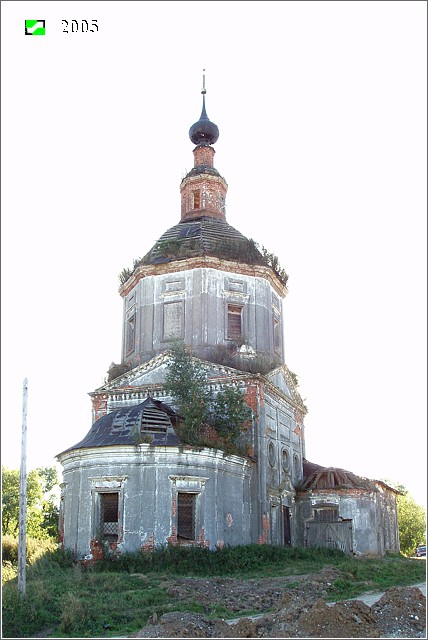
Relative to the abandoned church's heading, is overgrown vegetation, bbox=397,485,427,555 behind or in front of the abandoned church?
in front

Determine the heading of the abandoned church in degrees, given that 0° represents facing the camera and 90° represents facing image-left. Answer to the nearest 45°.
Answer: approximately 225°

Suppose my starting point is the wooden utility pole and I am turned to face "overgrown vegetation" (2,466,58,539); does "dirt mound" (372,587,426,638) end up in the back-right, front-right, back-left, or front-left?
back-right

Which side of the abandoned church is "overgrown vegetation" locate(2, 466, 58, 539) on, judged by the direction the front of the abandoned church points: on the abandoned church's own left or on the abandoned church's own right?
on the abandoned church's own left
